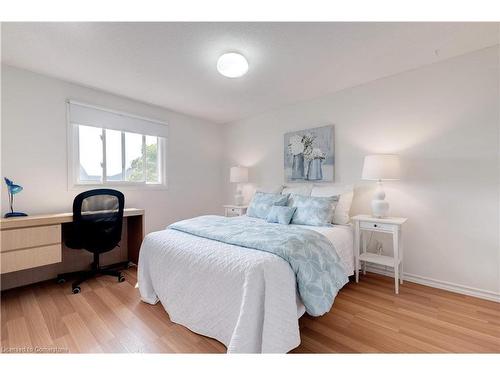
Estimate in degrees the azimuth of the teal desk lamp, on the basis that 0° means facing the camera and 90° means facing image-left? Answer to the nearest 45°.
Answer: approximately 270°

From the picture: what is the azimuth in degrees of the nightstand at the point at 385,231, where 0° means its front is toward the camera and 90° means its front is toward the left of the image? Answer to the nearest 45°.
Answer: approximately 45°

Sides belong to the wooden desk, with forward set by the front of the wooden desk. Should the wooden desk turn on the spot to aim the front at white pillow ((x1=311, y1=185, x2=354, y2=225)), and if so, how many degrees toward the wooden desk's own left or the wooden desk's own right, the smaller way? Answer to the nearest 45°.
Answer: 0° — it already faces it

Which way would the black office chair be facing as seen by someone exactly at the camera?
facing away from the viewer and to the left of the viewer

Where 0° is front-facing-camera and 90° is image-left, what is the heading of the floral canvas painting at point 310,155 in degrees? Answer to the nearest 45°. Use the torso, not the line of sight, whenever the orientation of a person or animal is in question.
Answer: approximately 45°
